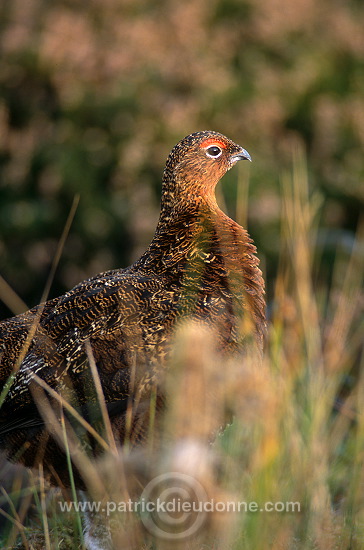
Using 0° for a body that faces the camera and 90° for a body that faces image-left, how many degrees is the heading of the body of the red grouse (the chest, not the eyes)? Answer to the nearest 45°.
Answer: approximately 270°
